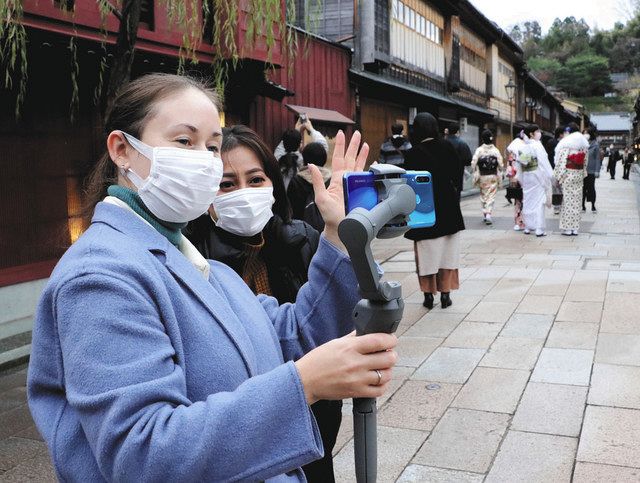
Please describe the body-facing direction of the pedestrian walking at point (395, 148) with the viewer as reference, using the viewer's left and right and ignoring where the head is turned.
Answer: facing away from the viewer

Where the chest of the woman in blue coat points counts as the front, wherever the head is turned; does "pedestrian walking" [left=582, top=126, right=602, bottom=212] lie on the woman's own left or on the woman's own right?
on the woman's own left

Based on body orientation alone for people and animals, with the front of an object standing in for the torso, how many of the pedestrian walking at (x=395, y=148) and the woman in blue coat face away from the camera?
1

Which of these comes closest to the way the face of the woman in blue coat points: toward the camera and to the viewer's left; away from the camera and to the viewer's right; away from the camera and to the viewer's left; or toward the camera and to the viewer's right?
toward the camera and to the viewer's right
